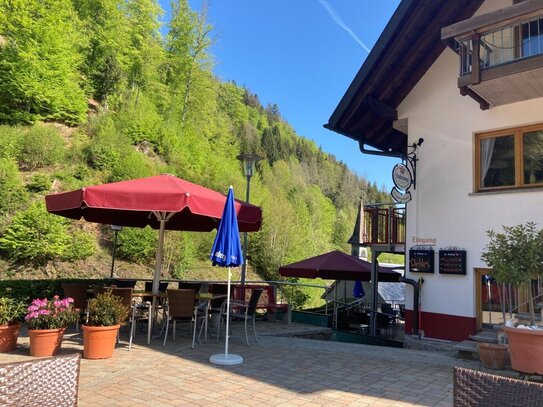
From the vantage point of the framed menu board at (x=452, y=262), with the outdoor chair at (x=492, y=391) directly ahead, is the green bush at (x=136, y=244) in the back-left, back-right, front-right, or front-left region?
back-right

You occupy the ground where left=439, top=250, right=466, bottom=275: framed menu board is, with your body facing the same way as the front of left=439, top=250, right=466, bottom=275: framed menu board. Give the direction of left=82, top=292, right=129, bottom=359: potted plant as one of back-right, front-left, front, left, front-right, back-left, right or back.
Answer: front-right

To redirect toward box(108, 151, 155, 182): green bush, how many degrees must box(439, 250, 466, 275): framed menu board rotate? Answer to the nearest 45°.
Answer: approximately 135° to its right

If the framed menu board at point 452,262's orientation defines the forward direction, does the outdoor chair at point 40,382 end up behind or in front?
in front

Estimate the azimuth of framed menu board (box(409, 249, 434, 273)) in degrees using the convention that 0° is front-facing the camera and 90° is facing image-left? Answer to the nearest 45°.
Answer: approximately 0°

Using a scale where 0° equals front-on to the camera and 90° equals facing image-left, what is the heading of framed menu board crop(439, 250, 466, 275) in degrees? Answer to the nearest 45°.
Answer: approximately 0°

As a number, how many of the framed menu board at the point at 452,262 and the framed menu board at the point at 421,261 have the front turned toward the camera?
2

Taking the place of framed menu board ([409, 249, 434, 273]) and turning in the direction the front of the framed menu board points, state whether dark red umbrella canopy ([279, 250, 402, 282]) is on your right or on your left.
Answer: on your right

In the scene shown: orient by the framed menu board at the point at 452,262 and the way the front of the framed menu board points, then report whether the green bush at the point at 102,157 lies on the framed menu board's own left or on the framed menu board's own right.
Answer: on the framed menu board's own right
